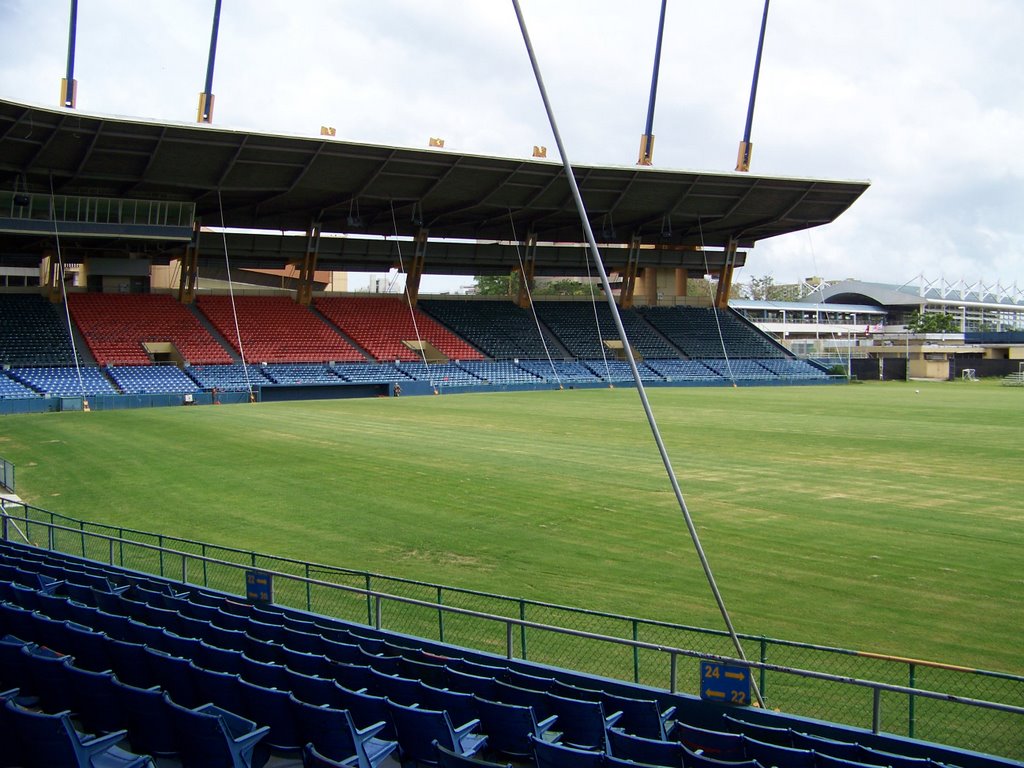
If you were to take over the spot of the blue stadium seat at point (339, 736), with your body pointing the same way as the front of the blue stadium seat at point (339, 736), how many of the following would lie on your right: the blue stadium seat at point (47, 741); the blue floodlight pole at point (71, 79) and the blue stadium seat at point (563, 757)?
1

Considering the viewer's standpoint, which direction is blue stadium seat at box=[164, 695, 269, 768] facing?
facing away from the viewer and to the right of the viewer

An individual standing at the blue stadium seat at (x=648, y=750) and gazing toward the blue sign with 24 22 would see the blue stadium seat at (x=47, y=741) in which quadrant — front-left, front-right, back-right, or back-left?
back-left

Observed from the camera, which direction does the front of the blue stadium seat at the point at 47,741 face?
facing away from the viewer and to the right of the viewer

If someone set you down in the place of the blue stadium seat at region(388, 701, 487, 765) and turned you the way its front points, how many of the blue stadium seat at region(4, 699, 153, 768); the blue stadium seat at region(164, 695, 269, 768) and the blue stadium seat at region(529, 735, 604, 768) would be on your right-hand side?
1

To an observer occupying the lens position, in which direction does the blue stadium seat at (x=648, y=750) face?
facing away from the viewer and to the right of the viewer

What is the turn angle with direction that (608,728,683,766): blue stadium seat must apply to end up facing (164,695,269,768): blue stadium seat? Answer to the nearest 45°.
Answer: approximately 135° to its left

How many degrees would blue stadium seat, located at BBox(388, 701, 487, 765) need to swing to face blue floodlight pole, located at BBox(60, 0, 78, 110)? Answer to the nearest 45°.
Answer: approximately 90° to its left

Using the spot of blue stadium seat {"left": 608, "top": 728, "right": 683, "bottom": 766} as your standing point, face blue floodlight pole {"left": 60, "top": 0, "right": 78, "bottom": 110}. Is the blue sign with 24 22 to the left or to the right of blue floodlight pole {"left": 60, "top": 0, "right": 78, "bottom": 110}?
right

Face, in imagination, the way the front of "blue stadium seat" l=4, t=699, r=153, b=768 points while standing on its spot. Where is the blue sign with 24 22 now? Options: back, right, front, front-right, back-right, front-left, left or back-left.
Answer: front-right

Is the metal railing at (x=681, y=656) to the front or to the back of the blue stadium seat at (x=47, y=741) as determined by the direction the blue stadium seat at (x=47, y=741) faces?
to the front

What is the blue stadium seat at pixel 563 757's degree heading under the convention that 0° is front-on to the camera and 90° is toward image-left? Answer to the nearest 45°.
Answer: approximately 225°

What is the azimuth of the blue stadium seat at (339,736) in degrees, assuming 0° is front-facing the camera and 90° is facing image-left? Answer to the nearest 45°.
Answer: approximately 225°

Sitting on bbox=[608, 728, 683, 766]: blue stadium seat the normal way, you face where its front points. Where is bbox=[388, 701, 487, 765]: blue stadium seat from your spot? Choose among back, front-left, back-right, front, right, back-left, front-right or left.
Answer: back-left
